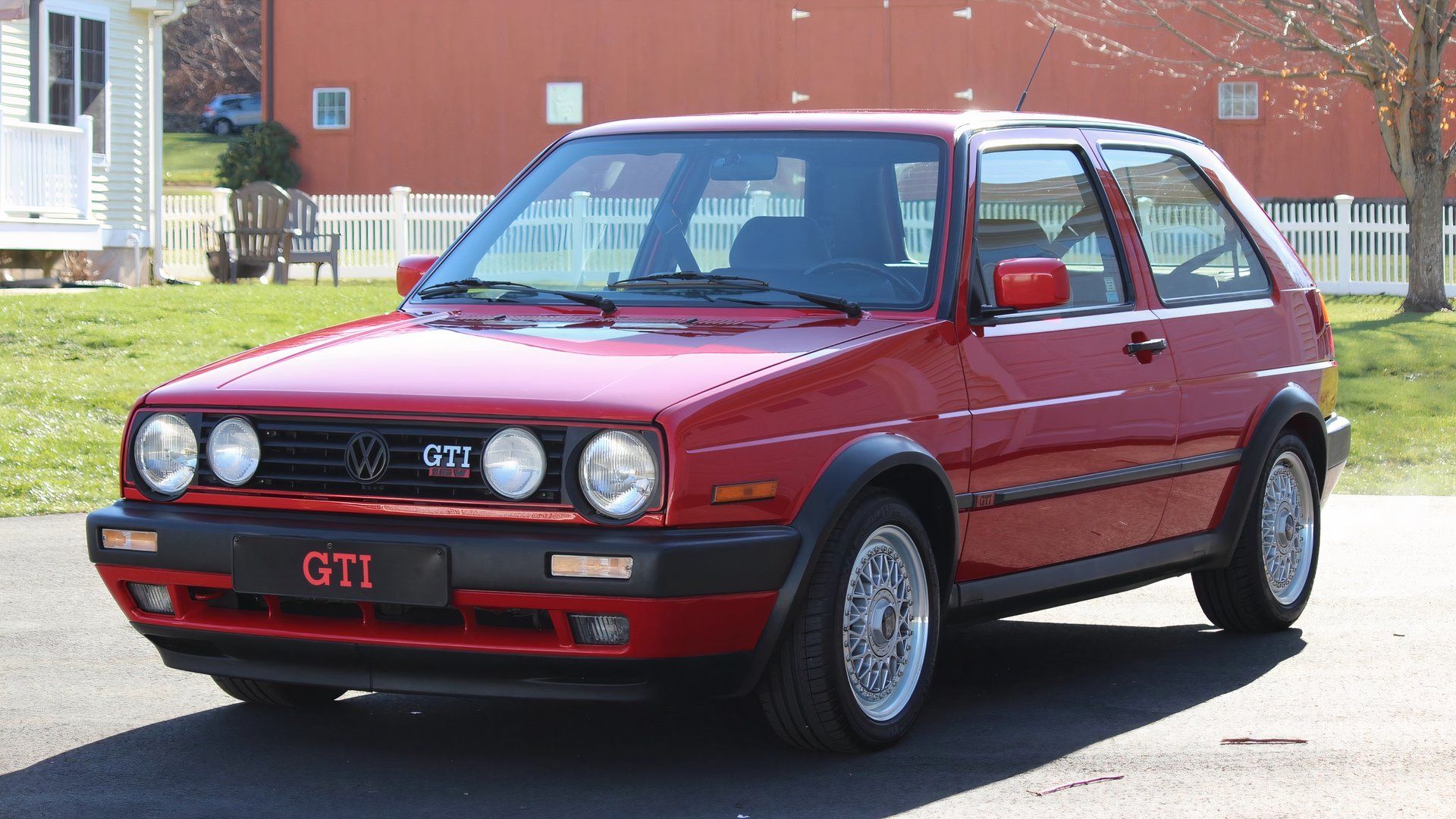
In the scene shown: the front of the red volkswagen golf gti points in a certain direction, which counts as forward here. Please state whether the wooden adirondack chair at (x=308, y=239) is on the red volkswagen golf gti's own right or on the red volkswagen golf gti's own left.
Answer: on the red volkswagen golf gti's own right

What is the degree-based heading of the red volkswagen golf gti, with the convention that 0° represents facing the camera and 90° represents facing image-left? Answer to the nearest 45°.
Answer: approximately 45°

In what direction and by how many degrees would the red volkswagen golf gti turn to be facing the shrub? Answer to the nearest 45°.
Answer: approximately 135° to its right

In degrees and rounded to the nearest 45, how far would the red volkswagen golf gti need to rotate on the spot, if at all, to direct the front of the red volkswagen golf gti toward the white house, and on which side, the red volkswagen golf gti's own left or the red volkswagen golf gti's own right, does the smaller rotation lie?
approximately 135° to the red volkswagen golf gti's own right

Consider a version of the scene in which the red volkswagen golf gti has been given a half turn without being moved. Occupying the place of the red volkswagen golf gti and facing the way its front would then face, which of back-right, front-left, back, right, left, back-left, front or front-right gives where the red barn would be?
front-left
